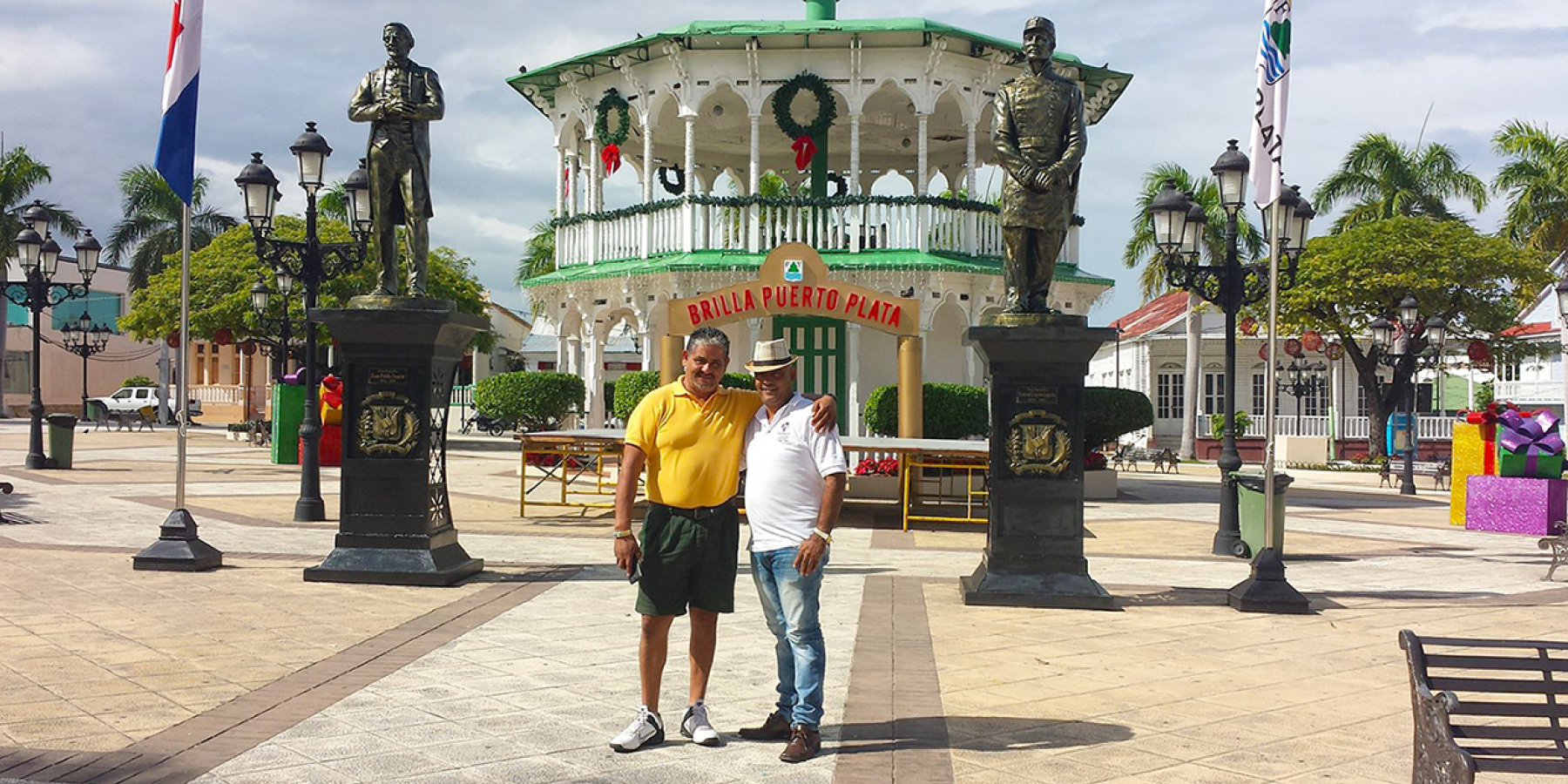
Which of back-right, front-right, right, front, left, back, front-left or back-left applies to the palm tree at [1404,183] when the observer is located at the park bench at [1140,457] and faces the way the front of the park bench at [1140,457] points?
back-left

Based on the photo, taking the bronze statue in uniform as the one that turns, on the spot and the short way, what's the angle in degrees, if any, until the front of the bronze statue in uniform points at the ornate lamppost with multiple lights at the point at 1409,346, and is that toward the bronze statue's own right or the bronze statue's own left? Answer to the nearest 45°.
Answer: approximately 180°

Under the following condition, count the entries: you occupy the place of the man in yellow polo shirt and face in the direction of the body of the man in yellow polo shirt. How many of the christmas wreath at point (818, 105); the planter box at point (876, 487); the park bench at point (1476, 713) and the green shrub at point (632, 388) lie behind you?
3

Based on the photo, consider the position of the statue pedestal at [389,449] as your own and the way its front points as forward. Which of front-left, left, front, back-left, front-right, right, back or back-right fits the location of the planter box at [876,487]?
back-left

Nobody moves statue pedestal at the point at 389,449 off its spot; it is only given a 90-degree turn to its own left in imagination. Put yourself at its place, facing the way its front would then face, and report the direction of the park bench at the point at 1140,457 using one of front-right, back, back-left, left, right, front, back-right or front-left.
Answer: front-left

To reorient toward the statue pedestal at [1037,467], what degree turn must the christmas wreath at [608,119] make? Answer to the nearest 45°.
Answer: approximately 45° to its left

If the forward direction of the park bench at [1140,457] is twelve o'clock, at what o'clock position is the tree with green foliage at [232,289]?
The tree with green foliage is roughly at 3 o'clock from the park bench.
